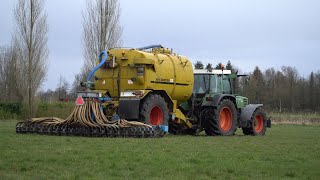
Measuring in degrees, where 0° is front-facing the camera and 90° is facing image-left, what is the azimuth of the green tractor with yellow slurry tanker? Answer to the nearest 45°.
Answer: approximately 225°
